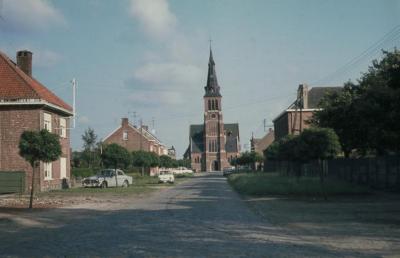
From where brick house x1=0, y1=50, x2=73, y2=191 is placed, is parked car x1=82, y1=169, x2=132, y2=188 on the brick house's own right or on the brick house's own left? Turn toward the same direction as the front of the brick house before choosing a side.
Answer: on the brick house's own left

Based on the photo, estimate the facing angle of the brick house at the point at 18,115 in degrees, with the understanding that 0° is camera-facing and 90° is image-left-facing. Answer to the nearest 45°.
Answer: approximately 315°

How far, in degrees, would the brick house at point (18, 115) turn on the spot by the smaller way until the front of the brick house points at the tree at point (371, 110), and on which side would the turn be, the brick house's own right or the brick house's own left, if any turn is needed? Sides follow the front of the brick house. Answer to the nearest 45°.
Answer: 0° — it already faces it

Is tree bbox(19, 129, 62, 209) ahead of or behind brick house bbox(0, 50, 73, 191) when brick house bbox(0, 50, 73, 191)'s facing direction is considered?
ahead
